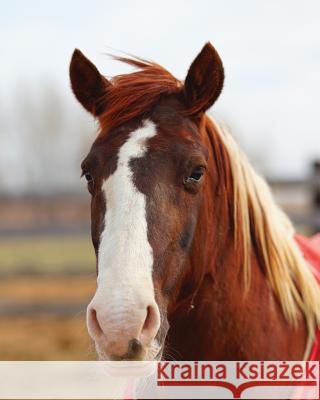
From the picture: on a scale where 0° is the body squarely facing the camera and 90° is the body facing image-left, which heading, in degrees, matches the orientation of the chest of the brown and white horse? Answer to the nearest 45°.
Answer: approximately 45°
